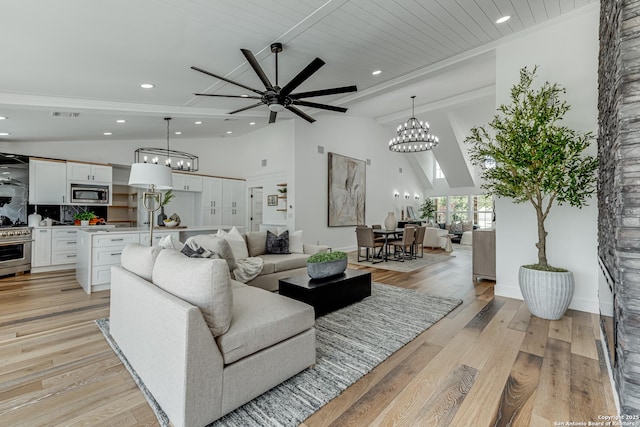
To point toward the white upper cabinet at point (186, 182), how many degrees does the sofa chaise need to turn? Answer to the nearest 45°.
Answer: approximately 45° to its left

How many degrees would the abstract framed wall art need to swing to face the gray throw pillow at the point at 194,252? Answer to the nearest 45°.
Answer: approximately 45° to its right

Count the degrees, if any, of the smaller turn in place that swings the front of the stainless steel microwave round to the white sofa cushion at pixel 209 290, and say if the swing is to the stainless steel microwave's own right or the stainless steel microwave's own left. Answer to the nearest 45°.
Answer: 0° — it already faces it
